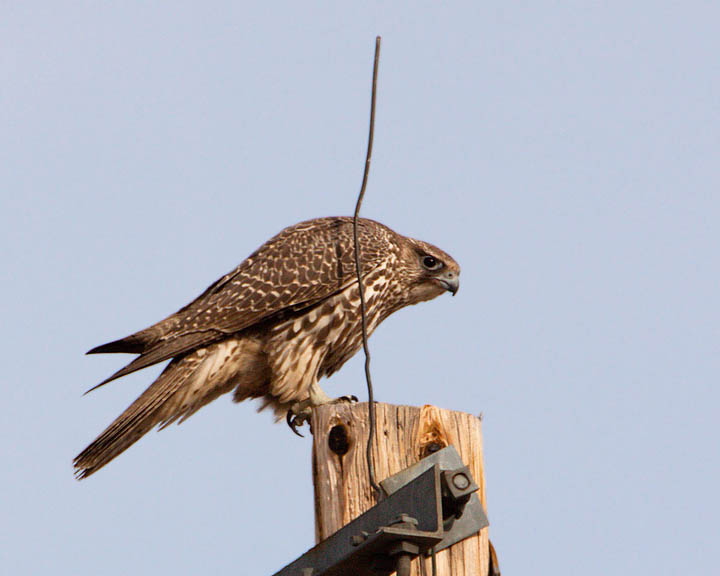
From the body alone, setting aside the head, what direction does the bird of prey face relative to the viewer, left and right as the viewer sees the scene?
facing to the right of the viewer

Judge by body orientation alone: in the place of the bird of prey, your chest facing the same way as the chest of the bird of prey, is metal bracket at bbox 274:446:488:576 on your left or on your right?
on your right
